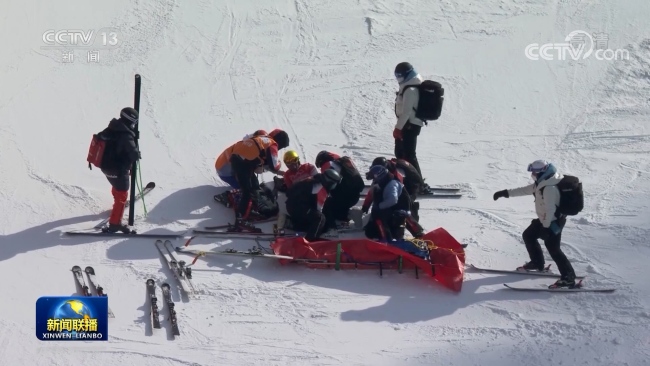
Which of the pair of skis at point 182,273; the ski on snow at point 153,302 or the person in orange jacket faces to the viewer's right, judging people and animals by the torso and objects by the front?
the person in orange jacket

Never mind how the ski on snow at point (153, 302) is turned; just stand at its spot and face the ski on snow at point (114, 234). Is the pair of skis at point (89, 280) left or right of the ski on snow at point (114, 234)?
left

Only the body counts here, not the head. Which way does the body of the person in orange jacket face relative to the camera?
to the viewer's right

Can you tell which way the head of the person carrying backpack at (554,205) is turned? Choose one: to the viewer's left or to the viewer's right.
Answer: to the viewer's left

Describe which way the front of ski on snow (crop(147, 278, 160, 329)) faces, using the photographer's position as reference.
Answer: facing away from the viewer

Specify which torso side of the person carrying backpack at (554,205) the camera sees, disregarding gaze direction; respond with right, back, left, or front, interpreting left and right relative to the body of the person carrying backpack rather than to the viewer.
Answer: left

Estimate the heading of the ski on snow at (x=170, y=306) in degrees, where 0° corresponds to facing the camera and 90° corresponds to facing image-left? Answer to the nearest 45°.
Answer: approximately 180°

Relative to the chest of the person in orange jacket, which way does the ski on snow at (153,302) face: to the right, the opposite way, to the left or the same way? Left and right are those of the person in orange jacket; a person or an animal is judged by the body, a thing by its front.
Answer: to the left

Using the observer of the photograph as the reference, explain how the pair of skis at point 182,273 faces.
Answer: facing away from the viewer and to the left of the viewer
